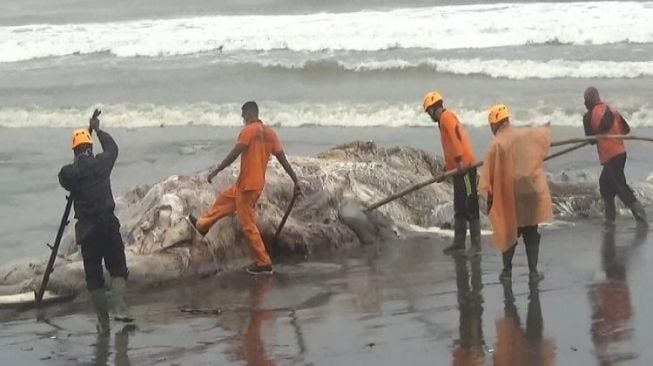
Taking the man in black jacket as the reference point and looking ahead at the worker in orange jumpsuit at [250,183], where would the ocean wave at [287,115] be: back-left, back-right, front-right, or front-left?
front-left

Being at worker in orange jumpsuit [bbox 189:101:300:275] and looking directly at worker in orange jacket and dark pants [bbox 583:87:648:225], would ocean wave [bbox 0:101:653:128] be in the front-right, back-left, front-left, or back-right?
front-left

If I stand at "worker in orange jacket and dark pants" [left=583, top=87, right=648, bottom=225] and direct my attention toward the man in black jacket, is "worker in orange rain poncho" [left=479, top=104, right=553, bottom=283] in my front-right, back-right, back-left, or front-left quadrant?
front-left

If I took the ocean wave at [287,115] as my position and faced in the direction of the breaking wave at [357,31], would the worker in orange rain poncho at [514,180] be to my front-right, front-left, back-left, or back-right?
back-right

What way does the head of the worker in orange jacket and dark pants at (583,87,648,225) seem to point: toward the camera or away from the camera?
away from the camera

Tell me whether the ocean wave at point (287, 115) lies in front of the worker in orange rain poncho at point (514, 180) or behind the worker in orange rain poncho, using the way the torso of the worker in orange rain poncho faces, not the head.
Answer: in front

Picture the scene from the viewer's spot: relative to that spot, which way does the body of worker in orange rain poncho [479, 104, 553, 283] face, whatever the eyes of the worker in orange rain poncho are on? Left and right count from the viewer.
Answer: facing away from the viewer and to the left of the viewer

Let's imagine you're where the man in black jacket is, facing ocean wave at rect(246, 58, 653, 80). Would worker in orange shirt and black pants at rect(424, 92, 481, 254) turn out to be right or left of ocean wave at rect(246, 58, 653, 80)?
right

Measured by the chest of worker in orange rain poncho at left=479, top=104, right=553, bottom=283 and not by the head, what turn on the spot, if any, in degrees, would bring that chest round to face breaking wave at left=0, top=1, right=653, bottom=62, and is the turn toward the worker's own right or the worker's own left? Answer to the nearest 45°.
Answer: approximately 45° to the worker's own right

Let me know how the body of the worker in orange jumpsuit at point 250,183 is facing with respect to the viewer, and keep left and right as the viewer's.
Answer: facing away from the viewer and to the left of the viewer

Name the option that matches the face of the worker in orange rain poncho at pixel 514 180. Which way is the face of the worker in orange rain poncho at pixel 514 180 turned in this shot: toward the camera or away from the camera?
away from the camera

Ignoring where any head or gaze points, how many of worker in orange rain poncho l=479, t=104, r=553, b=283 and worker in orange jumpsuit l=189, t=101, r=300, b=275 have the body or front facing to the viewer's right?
0
